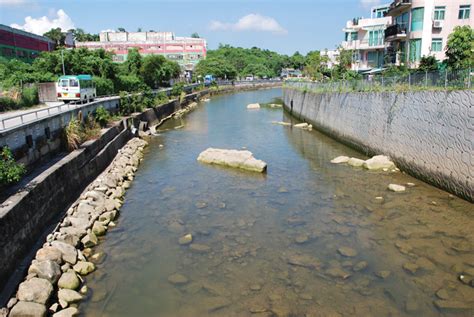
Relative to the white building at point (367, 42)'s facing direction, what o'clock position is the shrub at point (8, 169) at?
The shrub is roughly at 11 o'clock from the white building.

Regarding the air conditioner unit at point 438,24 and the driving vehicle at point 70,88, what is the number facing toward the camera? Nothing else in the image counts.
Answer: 1

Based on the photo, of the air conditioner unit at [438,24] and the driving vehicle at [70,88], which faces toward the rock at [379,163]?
the air conditioner unit

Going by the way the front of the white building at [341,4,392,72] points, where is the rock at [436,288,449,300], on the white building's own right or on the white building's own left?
on the white building's own left

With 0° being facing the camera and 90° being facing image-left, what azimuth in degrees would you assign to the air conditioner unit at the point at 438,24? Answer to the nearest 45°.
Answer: approximately 0°

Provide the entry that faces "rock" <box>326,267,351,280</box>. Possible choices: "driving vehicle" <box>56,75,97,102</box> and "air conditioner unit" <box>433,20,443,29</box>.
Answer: the air conditioner unit
